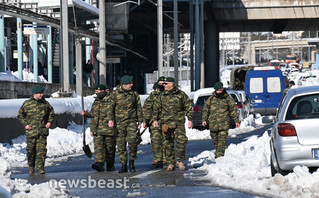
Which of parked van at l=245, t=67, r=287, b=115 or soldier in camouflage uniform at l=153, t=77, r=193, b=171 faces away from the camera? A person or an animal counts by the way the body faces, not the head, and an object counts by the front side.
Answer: the parked van

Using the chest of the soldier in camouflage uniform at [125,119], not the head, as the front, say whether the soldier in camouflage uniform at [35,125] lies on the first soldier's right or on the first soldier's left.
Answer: on the first soldier's right

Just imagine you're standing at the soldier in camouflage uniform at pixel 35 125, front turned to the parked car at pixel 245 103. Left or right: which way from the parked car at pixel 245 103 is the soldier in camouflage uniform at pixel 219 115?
right

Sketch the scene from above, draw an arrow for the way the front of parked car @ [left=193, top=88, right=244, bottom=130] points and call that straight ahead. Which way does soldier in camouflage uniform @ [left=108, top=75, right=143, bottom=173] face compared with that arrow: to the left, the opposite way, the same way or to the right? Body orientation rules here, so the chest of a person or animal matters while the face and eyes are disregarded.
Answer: the opposite way

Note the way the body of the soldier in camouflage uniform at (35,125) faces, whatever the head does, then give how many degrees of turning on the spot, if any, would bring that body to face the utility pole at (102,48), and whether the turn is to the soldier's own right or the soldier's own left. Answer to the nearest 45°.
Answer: approximately 180°

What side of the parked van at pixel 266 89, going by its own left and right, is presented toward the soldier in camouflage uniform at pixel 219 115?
back

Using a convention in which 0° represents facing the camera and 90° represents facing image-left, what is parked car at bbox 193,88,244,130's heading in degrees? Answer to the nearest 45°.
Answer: approximately 180°

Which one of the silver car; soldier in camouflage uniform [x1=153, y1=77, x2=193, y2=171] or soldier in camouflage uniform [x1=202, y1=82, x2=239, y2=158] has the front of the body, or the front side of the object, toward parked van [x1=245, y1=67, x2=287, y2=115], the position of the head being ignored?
the silver car

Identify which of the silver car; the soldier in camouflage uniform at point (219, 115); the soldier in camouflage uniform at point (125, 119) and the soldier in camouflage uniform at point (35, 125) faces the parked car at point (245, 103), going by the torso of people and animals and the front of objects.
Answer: the silver car

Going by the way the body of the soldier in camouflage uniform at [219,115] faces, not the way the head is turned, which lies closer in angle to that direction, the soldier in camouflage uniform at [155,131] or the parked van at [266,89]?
the soldier in camouflage uniform

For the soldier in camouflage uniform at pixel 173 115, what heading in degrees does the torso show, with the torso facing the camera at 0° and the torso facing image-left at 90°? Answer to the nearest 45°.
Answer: approximately 0°
